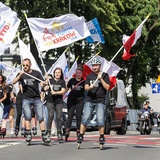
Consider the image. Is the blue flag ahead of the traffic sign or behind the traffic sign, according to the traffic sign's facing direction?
ahead

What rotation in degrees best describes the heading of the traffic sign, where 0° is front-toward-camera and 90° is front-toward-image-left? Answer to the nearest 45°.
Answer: approximately 0°

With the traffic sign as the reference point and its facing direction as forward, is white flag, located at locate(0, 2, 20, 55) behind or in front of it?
in front
